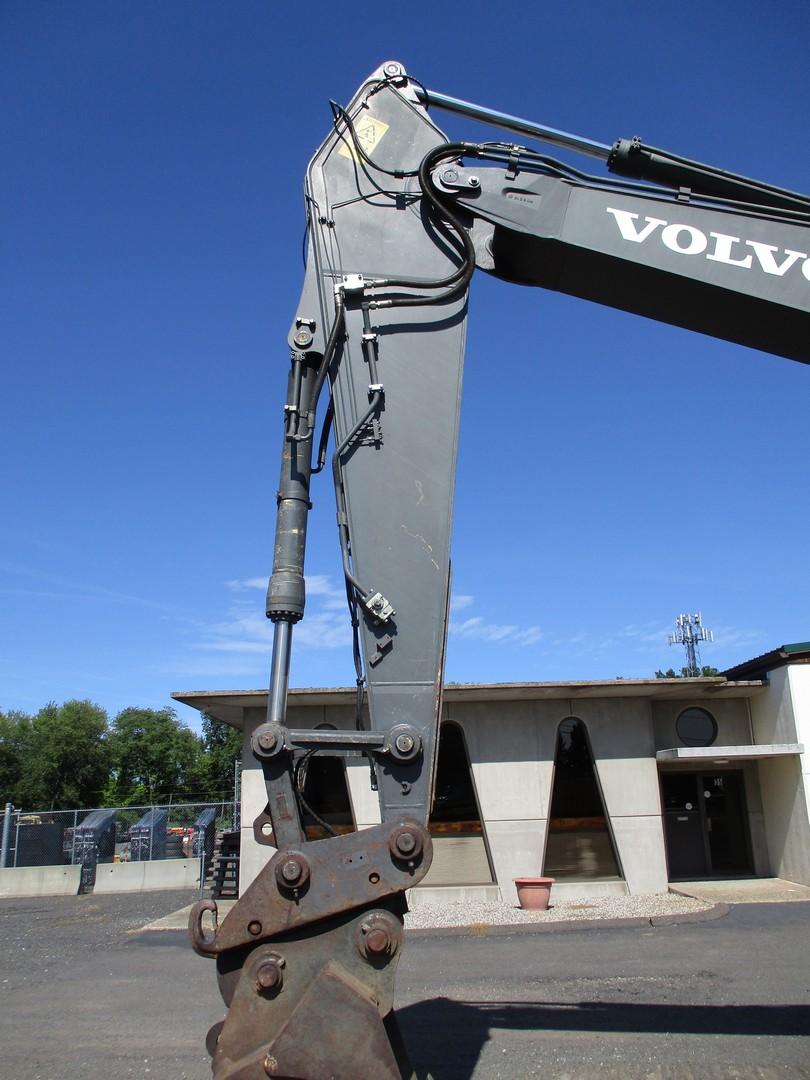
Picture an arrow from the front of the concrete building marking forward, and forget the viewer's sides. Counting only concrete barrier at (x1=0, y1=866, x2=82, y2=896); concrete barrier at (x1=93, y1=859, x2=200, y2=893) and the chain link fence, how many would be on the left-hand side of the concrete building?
0

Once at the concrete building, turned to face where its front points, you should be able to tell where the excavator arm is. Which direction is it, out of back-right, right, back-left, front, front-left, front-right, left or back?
front

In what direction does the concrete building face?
toward the camera

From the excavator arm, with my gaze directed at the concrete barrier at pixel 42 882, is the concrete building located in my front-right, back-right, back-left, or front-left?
front-right

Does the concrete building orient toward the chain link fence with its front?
no

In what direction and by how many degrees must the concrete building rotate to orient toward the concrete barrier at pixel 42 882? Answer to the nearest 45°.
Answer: approximately 90° to its right

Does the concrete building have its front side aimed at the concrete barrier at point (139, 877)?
no

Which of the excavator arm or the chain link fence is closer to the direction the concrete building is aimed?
the excavator arm
